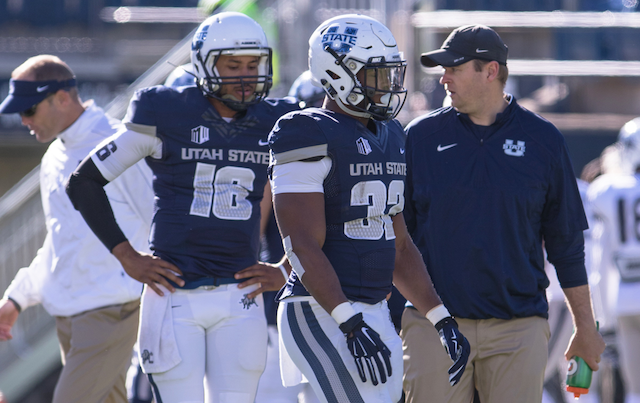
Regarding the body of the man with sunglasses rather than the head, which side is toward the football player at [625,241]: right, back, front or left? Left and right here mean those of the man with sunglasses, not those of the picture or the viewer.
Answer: back

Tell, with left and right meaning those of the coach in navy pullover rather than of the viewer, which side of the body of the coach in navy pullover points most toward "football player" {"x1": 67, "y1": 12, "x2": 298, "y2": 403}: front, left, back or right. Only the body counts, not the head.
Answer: right

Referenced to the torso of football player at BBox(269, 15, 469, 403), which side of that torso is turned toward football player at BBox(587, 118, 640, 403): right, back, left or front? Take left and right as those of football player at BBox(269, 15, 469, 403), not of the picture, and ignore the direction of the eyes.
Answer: left

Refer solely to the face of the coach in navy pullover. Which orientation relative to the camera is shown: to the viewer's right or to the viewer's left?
to the viewer's left

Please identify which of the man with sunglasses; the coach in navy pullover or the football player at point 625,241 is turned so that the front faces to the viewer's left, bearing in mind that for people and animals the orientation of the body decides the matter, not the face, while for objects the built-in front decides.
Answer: the man with sunglasses

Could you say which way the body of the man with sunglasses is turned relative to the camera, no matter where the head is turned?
to the viewer's left

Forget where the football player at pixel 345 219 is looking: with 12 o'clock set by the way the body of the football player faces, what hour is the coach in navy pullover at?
The coach in navy pullover is roughly at 9 o'clock from the football player.

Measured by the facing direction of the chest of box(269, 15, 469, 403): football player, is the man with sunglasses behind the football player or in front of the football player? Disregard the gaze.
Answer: behind

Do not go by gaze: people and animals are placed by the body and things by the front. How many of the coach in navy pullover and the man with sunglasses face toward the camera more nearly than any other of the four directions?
1
